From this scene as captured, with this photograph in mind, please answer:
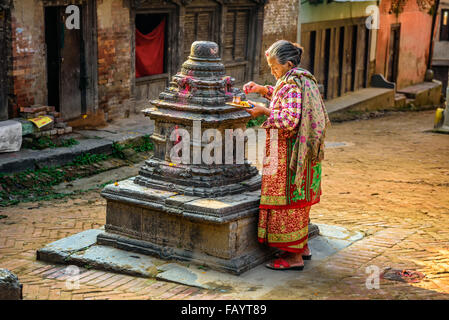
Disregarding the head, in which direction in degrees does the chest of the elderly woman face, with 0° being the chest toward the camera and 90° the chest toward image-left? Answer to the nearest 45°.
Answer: approximately 90°

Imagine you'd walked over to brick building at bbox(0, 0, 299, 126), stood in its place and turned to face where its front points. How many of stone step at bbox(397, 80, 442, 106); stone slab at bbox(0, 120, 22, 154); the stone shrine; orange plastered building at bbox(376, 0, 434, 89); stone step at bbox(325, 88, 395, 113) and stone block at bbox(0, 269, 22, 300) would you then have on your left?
3

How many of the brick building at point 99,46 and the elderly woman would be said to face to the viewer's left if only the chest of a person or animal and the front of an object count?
1

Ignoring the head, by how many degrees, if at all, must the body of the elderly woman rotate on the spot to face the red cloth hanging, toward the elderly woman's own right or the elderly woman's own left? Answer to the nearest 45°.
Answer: approximately 90° to the elderly woman's own right

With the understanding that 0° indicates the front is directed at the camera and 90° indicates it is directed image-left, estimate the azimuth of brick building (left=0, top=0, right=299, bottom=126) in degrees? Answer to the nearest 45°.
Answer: approximately 315°

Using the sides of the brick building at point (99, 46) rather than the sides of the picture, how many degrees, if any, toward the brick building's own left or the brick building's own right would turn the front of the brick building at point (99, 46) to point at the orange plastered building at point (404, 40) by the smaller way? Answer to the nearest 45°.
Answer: approximately 90° to the brick building's own left

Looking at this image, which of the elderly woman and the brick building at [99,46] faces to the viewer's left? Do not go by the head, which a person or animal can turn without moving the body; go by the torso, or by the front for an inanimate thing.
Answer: the elderly woman

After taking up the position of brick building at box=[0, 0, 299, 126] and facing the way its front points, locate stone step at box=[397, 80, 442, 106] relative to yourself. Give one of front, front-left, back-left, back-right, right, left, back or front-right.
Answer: left

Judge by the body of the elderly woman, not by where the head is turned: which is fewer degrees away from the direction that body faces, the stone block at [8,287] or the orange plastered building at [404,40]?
the stone block

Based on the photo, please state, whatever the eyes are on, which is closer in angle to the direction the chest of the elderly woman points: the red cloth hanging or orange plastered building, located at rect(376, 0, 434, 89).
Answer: the red cloth hanging

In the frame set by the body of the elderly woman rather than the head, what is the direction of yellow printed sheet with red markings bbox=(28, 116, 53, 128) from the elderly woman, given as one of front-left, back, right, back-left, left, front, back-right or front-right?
front-right

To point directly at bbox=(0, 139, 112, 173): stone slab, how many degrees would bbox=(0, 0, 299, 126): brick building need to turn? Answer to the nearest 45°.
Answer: approximately 45° to its right

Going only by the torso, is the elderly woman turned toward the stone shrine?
yes

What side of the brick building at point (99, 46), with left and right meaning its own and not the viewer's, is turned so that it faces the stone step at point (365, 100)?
left

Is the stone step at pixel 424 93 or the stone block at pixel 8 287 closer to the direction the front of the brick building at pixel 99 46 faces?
the stone block
